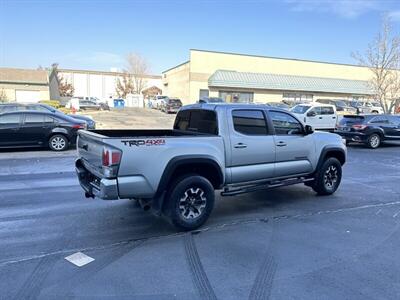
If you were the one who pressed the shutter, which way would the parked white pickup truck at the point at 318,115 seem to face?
facing the viewer and to the left of the viewer

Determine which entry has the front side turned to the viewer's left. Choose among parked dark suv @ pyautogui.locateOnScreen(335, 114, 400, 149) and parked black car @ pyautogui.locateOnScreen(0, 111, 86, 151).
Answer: the parked black car

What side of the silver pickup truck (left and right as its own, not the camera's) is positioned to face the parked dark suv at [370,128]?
front

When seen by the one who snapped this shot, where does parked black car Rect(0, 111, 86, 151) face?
facing to the left of the viewer

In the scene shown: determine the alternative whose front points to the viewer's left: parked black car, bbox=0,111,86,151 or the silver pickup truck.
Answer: the parked black car

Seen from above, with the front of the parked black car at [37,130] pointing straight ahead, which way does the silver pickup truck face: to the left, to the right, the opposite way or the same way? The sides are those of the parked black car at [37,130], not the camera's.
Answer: the opposite way

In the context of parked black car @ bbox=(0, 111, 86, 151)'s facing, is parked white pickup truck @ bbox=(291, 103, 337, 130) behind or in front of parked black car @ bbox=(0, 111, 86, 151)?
behind

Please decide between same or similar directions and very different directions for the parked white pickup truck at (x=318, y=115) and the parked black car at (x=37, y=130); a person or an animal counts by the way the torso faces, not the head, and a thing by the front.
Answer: same or similar directions

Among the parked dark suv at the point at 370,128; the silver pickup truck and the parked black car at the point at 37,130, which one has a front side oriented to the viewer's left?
the parked black car

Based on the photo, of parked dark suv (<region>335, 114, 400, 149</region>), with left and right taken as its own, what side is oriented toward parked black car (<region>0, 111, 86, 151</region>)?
back

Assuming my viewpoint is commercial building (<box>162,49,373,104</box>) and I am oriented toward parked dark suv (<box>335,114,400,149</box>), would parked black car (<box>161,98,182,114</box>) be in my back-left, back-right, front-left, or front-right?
front-right

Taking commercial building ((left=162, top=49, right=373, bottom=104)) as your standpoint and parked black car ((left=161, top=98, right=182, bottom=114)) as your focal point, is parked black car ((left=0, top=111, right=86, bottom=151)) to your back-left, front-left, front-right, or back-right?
front-left

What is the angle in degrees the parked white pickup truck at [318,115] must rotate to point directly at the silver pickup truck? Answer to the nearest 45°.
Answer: approximately 45° to its left

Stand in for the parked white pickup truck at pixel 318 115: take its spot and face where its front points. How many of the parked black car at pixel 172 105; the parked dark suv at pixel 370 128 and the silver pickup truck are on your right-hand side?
1

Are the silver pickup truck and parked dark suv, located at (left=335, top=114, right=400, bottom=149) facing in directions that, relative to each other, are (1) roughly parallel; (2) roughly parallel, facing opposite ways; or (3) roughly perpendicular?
roughly parallel

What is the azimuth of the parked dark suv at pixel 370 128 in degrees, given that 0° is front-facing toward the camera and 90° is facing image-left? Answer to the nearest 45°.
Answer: approximately 225°

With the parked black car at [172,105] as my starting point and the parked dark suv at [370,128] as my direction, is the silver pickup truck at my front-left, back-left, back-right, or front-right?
front-right

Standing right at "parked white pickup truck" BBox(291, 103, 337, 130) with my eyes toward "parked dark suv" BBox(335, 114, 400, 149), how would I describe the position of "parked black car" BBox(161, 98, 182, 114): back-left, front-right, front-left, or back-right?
back-right

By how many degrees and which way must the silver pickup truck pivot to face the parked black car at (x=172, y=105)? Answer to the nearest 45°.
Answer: approximately 45° to its left

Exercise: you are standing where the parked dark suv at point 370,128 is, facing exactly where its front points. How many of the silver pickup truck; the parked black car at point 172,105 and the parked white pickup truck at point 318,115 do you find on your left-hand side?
2
